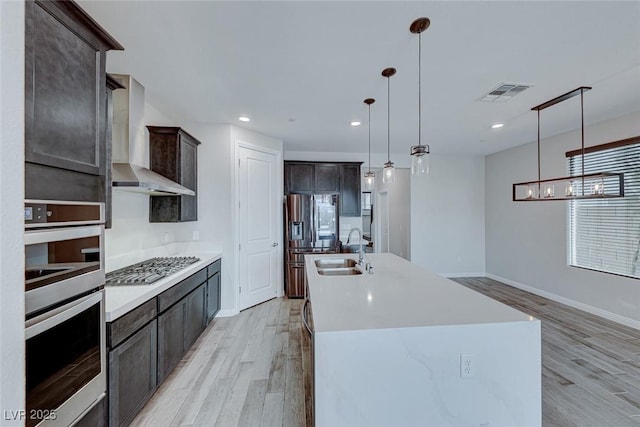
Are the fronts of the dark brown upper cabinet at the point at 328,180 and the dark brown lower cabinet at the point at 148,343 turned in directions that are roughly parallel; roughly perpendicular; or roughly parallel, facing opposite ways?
roughly perpendicular

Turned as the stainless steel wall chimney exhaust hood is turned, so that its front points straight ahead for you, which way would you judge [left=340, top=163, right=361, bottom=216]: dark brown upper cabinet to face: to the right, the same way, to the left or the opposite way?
to the right

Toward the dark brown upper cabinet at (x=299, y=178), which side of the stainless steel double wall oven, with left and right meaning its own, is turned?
left

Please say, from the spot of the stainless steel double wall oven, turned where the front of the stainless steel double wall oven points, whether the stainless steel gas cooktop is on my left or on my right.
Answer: on my left

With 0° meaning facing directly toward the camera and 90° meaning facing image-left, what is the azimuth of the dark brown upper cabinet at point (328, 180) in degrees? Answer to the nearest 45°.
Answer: approximately 0°

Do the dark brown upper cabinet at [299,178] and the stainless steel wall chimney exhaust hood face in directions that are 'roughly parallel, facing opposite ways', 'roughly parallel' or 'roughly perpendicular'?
roughly perpendicular

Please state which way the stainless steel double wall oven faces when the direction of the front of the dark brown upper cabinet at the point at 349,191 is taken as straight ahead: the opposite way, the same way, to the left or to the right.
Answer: to the left

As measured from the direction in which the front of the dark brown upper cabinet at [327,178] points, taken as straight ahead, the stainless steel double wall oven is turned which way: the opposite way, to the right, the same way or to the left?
to the left
